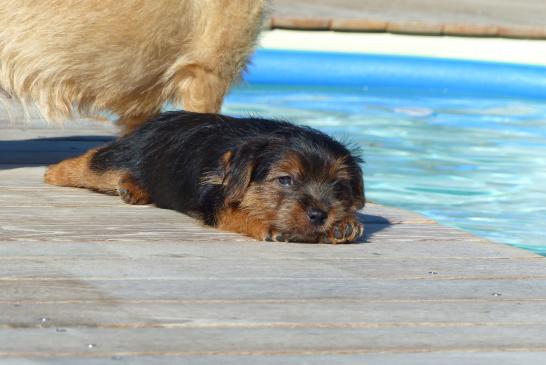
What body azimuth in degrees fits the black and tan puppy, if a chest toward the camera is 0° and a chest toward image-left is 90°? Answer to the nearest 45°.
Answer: approximately 315°

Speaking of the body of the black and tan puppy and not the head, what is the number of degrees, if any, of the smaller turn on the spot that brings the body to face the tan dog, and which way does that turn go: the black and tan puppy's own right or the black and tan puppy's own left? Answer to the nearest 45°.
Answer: approximately 180°
